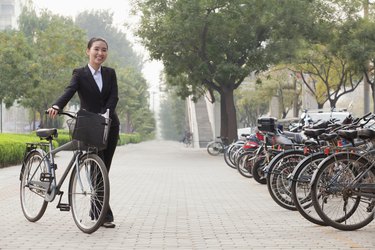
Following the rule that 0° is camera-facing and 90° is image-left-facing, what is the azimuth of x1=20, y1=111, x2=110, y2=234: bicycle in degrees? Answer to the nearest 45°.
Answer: approximately 315°

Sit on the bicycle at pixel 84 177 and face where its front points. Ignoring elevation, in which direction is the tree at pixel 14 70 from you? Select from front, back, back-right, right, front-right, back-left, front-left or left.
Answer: back-left

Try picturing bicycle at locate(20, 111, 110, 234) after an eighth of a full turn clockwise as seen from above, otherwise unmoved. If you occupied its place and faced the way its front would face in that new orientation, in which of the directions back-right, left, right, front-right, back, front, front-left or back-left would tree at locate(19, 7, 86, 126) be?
back

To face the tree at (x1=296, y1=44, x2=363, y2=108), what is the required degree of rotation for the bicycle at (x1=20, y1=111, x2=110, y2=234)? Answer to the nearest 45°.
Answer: approximately 90° to its left

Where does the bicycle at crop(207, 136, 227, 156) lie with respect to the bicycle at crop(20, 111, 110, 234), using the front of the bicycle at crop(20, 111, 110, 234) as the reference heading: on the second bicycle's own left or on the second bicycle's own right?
on the second bicycle's own left

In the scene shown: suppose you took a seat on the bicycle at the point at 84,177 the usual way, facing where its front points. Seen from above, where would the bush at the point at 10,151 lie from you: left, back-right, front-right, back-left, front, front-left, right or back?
back-left
